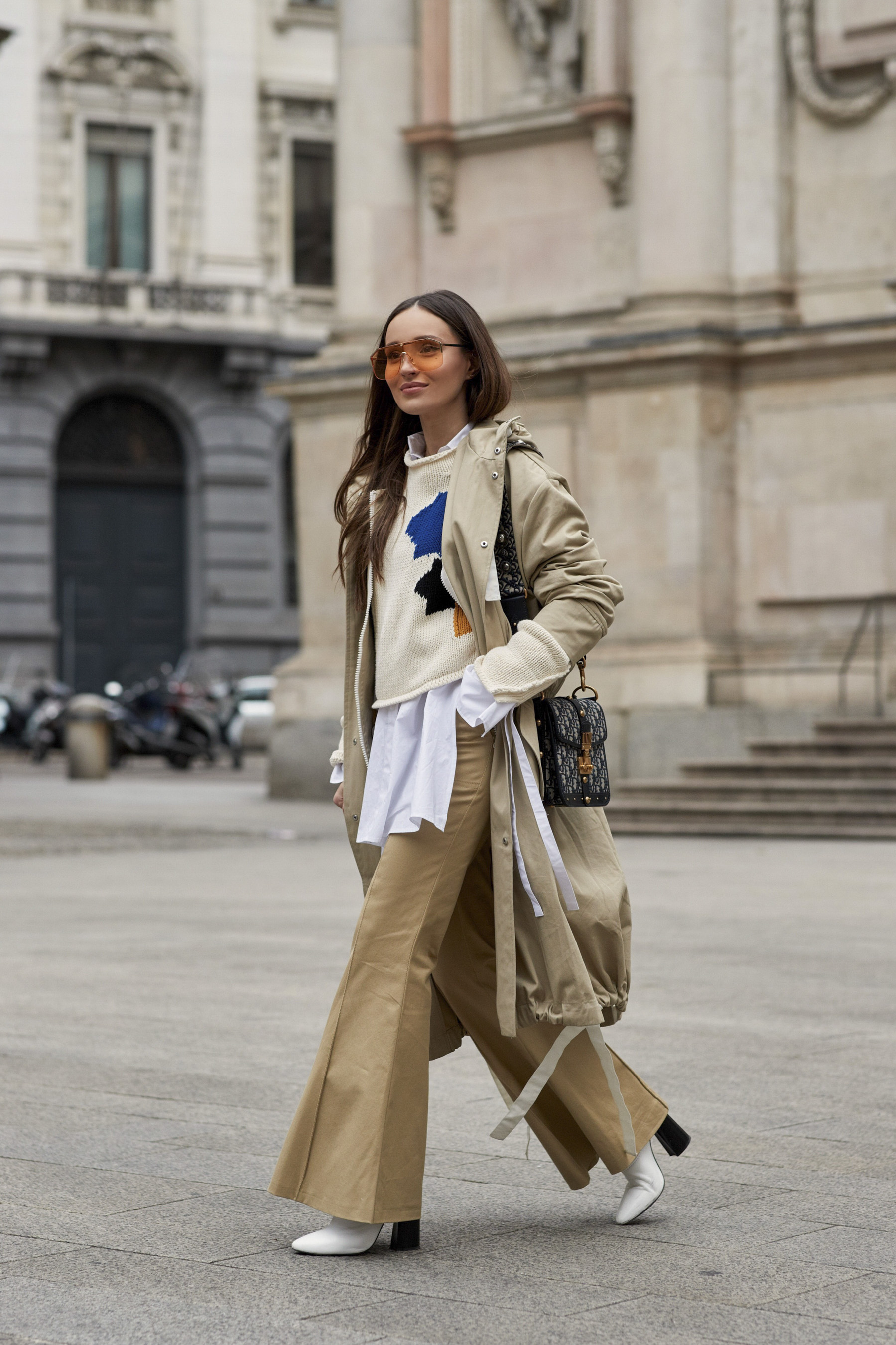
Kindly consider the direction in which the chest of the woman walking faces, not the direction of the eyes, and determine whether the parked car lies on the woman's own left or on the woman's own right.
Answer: on the woman's own right

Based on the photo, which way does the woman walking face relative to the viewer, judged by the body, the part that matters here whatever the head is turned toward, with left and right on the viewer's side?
facing the viewer and to the left of the viewer

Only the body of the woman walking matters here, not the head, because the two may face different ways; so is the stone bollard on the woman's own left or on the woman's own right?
on the woman's own right

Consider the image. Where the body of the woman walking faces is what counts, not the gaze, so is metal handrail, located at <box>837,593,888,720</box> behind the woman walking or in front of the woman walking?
behind

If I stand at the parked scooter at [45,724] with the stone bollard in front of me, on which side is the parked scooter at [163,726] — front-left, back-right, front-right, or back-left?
front-left

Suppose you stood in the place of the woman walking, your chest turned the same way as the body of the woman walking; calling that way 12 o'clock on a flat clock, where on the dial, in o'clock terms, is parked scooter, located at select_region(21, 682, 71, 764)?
The parked scooter is roughly at 4 o'clock from the woman walking.

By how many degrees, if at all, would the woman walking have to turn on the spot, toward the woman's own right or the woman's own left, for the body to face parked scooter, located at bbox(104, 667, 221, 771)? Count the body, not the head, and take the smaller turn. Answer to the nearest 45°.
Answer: approximately 135° to the woman's own right

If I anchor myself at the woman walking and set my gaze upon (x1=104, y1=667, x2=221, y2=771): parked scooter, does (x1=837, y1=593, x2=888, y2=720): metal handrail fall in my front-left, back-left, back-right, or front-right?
front-right
